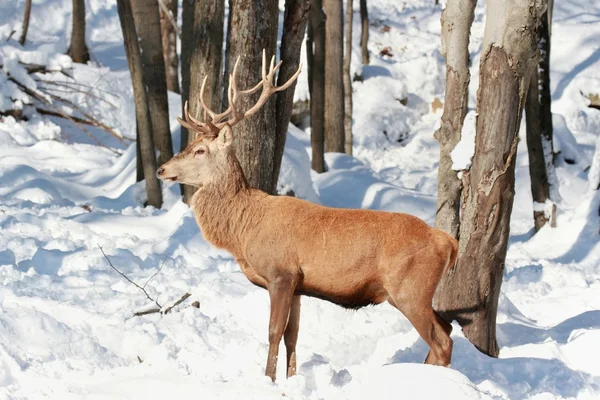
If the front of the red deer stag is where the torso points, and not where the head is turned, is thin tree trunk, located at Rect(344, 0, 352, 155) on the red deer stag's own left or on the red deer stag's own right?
on the red deer stag's own right

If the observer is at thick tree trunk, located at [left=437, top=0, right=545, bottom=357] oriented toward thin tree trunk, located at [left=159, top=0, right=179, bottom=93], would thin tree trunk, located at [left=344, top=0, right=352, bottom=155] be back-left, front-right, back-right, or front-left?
front-right

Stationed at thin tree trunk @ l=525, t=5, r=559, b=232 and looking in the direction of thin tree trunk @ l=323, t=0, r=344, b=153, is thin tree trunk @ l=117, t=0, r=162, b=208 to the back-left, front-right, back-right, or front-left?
front-left

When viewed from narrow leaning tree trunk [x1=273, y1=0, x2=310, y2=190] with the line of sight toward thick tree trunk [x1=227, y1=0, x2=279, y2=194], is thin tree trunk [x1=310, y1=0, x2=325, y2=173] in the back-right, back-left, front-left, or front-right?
back-right

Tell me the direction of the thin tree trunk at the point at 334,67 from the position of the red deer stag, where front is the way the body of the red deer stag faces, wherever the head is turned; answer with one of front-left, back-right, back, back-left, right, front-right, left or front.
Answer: right

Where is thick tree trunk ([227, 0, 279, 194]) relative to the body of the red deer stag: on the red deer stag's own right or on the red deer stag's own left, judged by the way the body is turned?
on the red deer stag's own right

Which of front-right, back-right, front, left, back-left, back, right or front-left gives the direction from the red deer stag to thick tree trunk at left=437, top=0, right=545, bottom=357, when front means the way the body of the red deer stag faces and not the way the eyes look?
back-right

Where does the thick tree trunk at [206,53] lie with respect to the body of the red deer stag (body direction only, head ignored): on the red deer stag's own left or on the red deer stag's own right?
on the red deer stag's own right

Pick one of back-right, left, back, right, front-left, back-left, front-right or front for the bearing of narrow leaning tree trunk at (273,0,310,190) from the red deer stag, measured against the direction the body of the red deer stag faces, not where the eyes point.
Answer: right

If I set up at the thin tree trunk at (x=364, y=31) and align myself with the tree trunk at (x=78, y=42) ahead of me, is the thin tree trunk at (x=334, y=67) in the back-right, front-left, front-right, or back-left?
front-left

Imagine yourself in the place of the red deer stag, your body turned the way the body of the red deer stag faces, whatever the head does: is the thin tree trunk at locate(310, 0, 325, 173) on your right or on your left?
on your right

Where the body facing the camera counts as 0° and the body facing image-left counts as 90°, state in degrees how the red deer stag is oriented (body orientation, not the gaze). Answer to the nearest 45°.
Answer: approximately 90°

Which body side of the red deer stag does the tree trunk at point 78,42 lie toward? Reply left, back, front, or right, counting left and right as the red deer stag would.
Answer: right

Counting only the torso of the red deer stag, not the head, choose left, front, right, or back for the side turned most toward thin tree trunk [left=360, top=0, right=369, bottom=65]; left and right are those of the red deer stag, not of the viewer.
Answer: right

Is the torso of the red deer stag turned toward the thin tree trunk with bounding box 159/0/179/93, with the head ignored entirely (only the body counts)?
no

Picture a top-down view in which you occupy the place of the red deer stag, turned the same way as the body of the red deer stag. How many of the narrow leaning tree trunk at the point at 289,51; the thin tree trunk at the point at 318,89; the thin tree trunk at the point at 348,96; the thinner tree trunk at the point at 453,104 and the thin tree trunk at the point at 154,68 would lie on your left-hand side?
0
